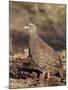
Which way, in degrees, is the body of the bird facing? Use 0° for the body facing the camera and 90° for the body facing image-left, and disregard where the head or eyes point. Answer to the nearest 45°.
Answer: approximately 90°
